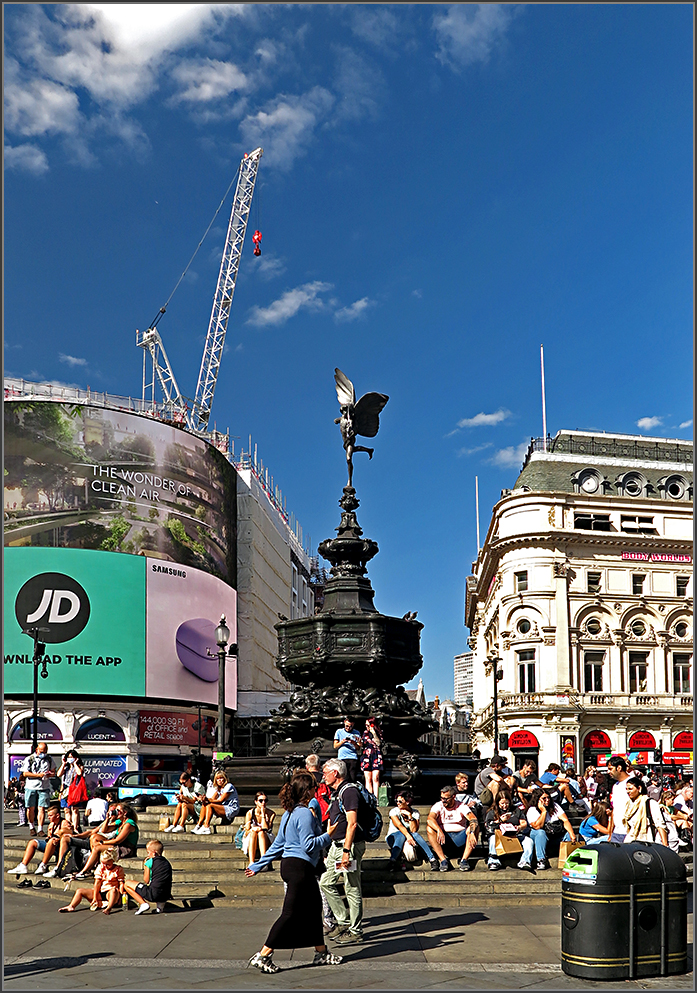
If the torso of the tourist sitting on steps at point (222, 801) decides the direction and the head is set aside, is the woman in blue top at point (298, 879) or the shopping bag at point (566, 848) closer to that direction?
the woman in blue top

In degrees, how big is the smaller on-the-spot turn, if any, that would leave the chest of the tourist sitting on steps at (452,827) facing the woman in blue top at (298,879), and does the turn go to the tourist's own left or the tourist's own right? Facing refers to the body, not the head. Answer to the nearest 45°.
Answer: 0° — they already face them

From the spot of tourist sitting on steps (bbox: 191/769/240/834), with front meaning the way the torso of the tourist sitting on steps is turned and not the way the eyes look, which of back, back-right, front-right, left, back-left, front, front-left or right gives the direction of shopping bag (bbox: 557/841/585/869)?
left

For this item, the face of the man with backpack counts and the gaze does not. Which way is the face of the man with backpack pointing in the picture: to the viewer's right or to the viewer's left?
to the viewer's left

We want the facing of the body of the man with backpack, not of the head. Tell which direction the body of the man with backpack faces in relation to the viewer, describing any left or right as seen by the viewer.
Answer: facing to the left of the viewer

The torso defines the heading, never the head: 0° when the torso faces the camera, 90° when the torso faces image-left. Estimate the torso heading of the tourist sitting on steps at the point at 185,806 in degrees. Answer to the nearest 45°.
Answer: approximately 45°

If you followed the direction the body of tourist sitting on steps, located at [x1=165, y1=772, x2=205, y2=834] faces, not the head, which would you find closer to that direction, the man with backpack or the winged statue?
the man with backpack

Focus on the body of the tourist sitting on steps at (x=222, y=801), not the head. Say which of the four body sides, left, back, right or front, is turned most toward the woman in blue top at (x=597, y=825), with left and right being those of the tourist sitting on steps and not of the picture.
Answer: left

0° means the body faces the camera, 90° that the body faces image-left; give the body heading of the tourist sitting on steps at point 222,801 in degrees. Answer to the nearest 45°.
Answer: approximately 45°

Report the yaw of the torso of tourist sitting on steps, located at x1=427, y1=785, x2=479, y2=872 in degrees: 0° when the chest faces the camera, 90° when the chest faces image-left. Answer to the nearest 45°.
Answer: approximately 0°
